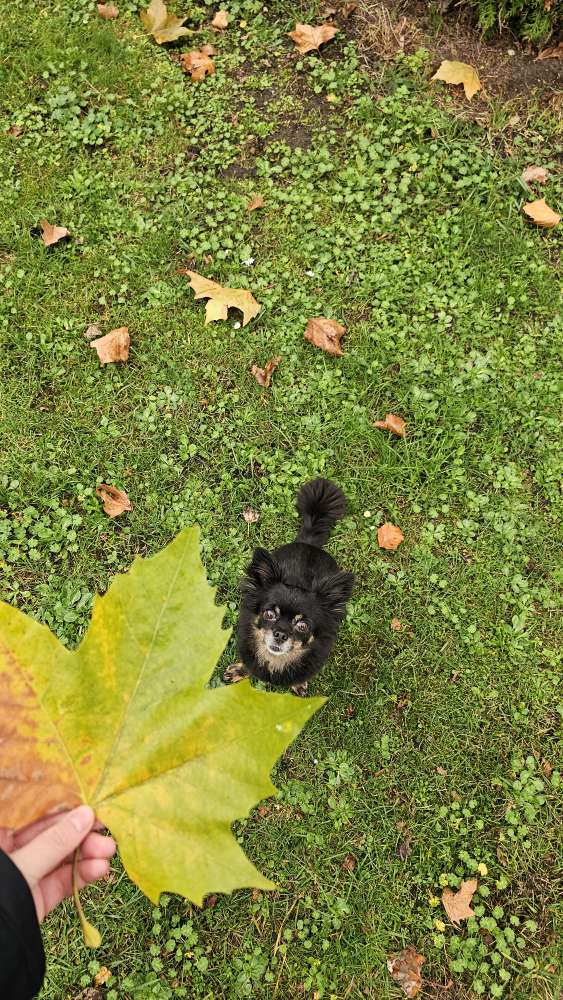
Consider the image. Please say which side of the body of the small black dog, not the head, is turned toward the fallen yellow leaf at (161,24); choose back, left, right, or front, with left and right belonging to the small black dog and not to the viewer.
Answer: back

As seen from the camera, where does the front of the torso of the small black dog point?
toward the camera

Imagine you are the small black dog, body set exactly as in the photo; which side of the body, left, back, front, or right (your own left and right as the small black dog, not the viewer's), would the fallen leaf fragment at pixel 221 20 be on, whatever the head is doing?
back

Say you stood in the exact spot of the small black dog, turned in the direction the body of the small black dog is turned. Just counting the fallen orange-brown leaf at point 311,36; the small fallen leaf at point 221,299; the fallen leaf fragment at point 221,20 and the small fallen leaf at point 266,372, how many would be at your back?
4

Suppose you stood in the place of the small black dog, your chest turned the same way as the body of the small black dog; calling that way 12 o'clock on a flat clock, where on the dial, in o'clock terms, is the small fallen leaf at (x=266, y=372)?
The small fallen leaf is roughly at 6 o'clock from the small black dog.

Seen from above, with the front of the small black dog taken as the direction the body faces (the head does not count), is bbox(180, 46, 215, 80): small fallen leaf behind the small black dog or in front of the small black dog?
behind

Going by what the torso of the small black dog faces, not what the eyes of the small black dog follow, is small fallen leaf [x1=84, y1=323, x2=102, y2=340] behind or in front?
behind

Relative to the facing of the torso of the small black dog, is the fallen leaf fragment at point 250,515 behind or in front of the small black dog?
behind

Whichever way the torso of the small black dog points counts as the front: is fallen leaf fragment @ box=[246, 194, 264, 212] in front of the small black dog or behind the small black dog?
behind

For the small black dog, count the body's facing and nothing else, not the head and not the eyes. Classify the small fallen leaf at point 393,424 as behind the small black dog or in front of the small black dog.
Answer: behind
